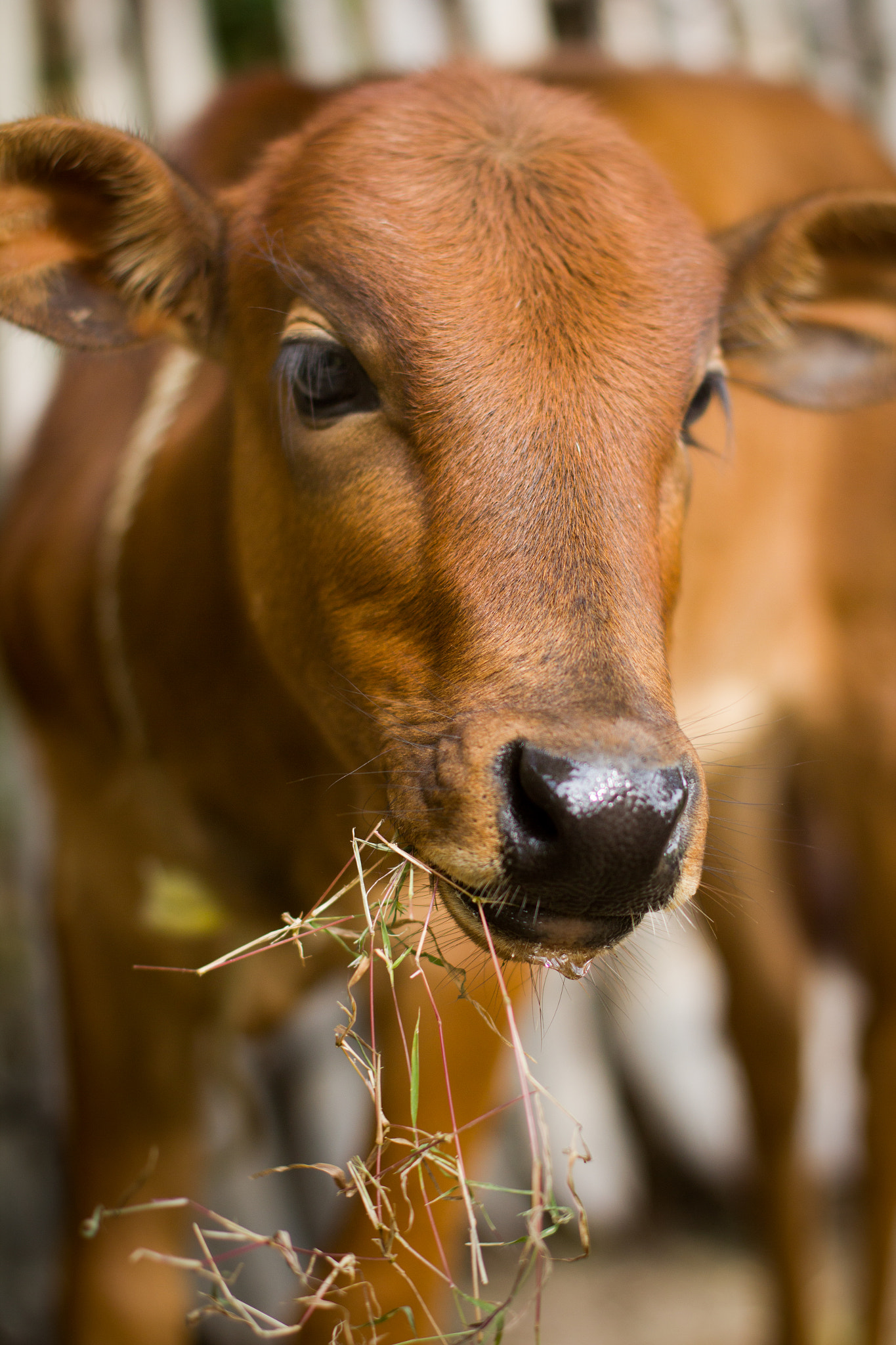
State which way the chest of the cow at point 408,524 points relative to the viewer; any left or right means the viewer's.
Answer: facing the viewer and to the left of the viewer
